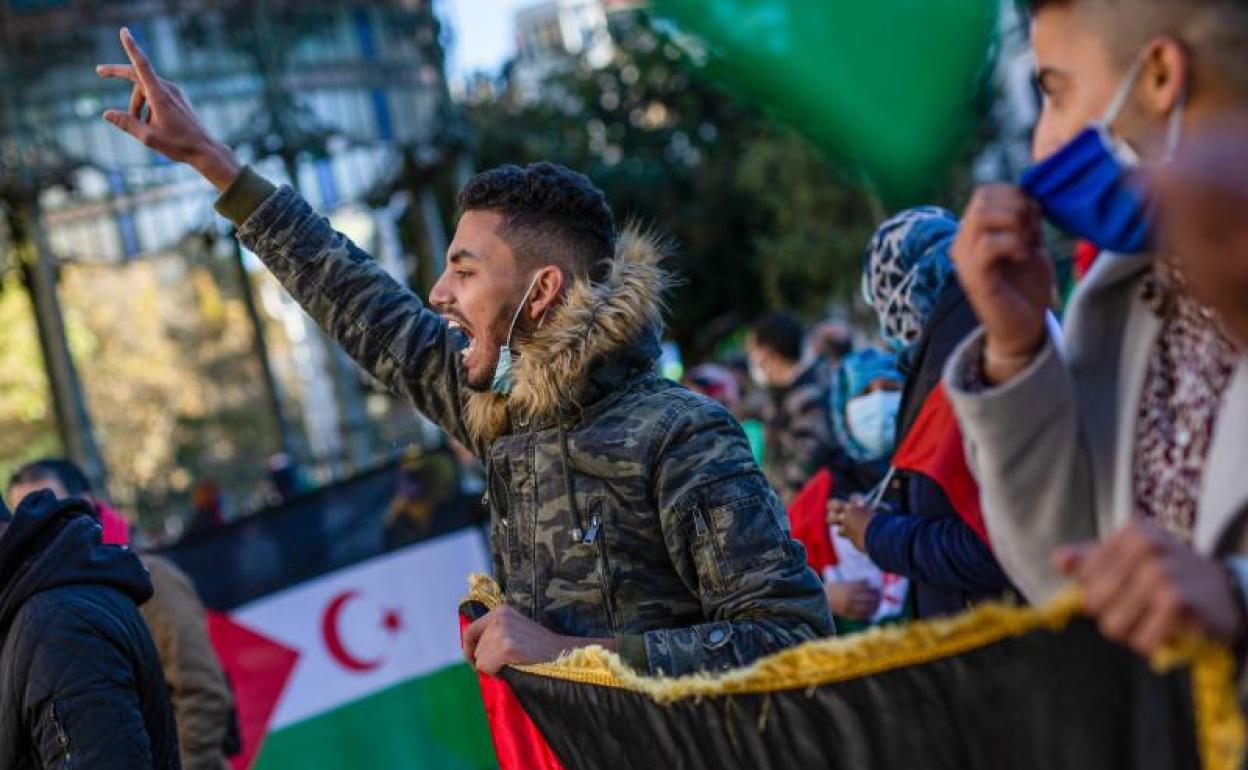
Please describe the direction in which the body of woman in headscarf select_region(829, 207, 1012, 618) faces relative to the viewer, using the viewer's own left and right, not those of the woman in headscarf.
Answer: facing to the left of the viewer

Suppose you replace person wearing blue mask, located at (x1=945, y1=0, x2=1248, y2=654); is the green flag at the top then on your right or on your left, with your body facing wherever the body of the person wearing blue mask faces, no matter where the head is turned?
on your right

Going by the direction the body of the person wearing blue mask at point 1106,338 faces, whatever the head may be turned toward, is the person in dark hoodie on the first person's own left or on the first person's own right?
on the first person's own right

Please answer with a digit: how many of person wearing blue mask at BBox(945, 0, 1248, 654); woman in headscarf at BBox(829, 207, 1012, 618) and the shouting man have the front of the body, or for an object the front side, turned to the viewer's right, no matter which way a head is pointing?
0

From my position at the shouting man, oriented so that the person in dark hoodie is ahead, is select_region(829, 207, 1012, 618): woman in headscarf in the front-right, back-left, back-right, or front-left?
back-right

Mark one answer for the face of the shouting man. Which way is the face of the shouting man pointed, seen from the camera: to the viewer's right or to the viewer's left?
to the viewer's left

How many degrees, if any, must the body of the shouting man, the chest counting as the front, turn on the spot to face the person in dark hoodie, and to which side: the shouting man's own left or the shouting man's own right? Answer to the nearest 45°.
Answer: approximately 90° to the shouting man's own right

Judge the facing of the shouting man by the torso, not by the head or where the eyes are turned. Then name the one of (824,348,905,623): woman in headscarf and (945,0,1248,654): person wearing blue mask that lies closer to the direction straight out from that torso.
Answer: the person wearing blue mask

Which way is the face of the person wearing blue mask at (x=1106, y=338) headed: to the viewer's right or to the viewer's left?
to the viewer's left

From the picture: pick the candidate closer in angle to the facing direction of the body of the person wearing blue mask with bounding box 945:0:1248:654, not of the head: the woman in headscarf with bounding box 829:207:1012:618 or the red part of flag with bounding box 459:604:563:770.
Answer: the red part of flag

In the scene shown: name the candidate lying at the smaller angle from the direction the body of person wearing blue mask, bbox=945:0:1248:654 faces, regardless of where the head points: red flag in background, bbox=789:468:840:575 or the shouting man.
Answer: the shouting man

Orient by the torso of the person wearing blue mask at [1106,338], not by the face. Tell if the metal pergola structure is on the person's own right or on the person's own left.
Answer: on the person's own right

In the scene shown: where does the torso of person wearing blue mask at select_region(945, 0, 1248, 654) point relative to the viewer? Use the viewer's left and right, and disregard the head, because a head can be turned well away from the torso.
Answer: facing the viewer and to the left of the viewer
